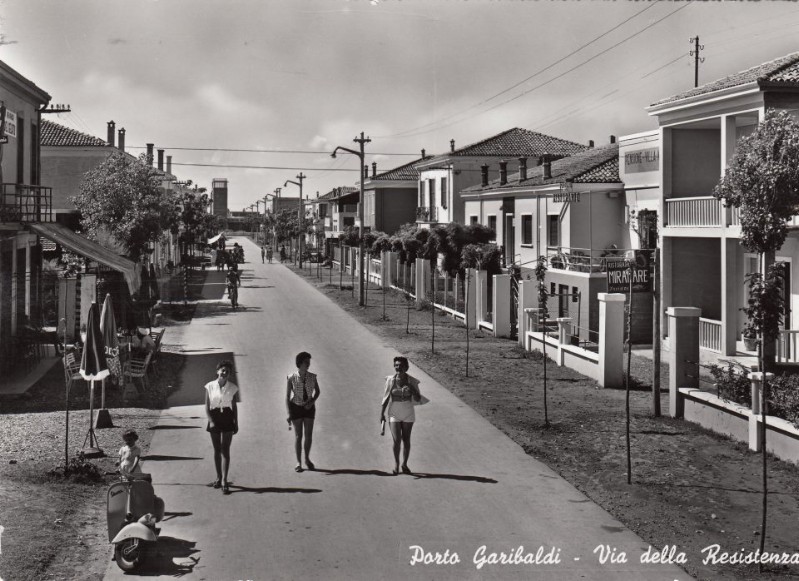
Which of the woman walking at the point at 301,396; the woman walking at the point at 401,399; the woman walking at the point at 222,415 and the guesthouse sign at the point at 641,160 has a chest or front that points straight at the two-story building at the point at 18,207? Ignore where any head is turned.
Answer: the guesthouse sign

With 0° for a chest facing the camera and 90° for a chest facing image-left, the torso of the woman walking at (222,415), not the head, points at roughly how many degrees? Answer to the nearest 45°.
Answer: approximately 0°

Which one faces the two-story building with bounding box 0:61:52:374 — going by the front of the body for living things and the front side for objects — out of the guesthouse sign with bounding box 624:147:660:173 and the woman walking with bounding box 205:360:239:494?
the guesthouse sign

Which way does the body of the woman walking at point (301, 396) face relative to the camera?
toward the camera

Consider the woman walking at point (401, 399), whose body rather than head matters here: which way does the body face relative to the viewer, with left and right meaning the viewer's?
facing the viewer

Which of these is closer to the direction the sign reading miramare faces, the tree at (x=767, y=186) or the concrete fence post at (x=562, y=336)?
the tree

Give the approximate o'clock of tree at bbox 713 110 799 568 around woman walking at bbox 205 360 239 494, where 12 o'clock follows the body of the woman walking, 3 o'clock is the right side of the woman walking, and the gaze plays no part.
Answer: The tree is roughly at 9 o'clock from the woman walking.

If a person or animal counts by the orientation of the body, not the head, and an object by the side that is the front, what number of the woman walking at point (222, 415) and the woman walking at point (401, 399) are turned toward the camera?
2

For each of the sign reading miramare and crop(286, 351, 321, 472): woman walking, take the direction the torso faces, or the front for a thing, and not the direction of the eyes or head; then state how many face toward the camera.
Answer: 2

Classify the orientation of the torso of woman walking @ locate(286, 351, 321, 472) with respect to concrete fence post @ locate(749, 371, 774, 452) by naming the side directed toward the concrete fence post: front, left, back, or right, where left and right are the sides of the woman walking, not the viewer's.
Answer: left

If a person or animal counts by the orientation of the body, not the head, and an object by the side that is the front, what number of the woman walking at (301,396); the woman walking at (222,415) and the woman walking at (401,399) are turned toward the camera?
3

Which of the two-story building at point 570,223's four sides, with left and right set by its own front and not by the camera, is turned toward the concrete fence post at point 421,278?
right
